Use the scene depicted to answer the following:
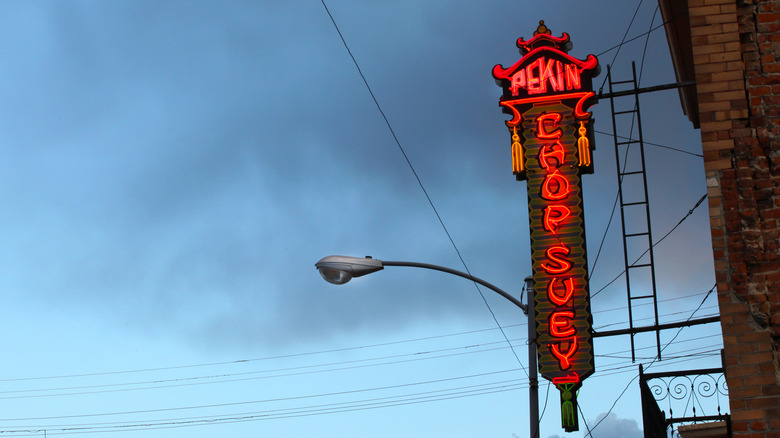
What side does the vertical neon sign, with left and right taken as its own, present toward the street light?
right

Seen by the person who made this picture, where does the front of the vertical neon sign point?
facing the viewer

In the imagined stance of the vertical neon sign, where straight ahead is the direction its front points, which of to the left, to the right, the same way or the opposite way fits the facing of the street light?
to the right

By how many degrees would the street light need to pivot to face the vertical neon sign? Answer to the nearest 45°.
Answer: approximately 180°

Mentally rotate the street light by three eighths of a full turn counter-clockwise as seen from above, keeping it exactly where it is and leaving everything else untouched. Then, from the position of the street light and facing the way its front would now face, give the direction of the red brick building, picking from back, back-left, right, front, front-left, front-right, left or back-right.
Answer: front

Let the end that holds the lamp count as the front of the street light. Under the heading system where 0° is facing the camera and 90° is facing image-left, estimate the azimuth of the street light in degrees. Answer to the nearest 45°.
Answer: approximately 90°

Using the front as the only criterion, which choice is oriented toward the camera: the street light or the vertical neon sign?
the vertical neon sign

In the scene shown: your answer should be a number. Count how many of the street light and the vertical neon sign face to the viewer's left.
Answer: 1
